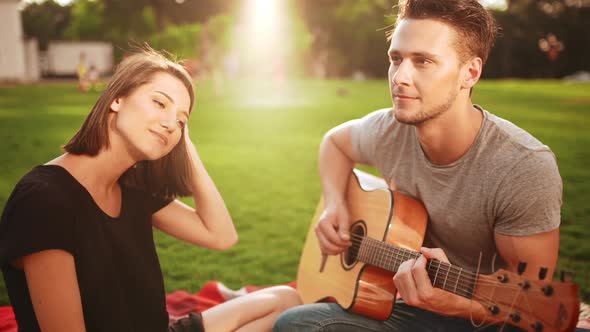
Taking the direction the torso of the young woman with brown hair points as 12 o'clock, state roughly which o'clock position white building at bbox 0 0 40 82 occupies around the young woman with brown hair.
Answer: The white building is roughly at 7 o'clock from the young woman with brown hair.

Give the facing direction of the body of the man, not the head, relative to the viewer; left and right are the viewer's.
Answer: facing the viewer and to the left of the viewer

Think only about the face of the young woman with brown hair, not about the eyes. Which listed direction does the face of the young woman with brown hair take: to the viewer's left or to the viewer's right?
to the viewer's right

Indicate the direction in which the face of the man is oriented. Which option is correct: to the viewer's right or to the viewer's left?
to the viewer's left

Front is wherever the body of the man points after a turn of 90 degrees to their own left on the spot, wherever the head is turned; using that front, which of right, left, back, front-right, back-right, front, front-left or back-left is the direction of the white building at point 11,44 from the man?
back

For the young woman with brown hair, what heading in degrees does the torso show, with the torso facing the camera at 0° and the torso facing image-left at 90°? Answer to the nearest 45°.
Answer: approximately 315°

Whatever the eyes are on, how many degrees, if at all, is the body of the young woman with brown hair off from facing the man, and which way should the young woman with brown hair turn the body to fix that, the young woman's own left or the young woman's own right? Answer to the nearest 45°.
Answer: approximately 45° to the young woman's own left

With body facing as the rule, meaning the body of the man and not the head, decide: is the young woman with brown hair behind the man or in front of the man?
in front
